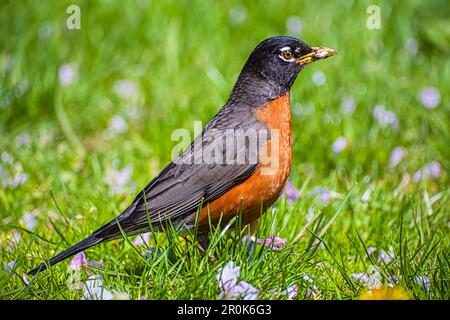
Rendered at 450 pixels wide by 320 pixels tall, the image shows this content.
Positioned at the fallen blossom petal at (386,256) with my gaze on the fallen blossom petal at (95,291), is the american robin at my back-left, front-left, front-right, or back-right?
front-right

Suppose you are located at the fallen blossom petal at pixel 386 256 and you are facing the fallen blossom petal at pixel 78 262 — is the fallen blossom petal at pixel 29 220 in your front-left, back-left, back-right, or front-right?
front-right

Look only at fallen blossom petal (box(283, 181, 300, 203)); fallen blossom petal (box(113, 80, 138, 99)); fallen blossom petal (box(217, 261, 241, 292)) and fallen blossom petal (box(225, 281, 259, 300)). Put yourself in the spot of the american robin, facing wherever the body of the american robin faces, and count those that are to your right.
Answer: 2

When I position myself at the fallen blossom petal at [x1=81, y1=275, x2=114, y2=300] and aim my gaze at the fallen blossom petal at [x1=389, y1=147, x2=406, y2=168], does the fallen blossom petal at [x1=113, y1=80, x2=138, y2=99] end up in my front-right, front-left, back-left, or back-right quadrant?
front-left

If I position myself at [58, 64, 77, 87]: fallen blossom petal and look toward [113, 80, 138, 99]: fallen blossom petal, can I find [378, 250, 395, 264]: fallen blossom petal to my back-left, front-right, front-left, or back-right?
front-right

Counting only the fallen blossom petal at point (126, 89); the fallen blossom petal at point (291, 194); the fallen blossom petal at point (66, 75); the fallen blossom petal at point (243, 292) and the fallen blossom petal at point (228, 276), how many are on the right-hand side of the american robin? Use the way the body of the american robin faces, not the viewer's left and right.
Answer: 2

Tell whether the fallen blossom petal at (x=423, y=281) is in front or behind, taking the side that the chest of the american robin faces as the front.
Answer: in front

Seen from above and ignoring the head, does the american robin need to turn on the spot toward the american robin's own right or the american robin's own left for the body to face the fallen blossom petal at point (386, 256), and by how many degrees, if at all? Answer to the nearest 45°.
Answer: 0° — it already faces it

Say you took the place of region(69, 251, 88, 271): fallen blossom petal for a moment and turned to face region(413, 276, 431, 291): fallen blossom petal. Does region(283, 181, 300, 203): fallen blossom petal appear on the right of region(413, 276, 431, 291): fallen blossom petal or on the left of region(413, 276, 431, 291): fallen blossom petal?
left

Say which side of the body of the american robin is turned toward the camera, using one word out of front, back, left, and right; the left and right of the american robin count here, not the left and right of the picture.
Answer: right

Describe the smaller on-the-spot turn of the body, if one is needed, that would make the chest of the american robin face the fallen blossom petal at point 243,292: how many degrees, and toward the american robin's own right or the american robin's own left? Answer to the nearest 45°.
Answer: approximately 90° to the american robin's own right

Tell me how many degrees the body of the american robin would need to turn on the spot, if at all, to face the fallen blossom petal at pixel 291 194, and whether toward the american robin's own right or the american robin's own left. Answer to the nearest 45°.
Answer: approximately 45° to the american robin's own left

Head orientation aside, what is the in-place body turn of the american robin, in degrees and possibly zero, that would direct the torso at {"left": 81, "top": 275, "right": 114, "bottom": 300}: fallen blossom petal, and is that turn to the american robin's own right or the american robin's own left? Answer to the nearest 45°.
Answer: approximately 135° to the american robin's own right
